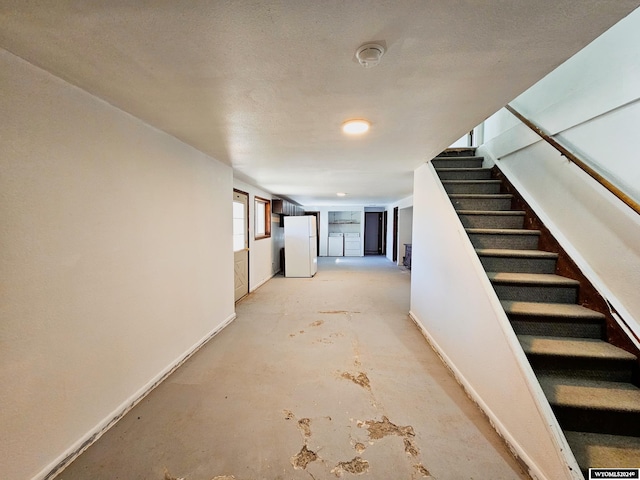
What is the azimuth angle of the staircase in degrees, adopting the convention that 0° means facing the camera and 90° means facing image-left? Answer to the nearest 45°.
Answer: approximately 0°

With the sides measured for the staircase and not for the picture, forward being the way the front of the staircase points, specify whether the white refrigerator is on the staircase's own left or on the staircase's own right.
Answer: on the staircase's own right

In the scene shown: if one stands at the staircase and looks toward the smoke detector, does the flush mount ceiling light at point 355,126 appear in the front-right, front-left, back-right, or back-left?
front-right

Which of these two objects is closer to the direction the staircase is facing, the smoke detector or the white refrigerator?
the smoke detector
